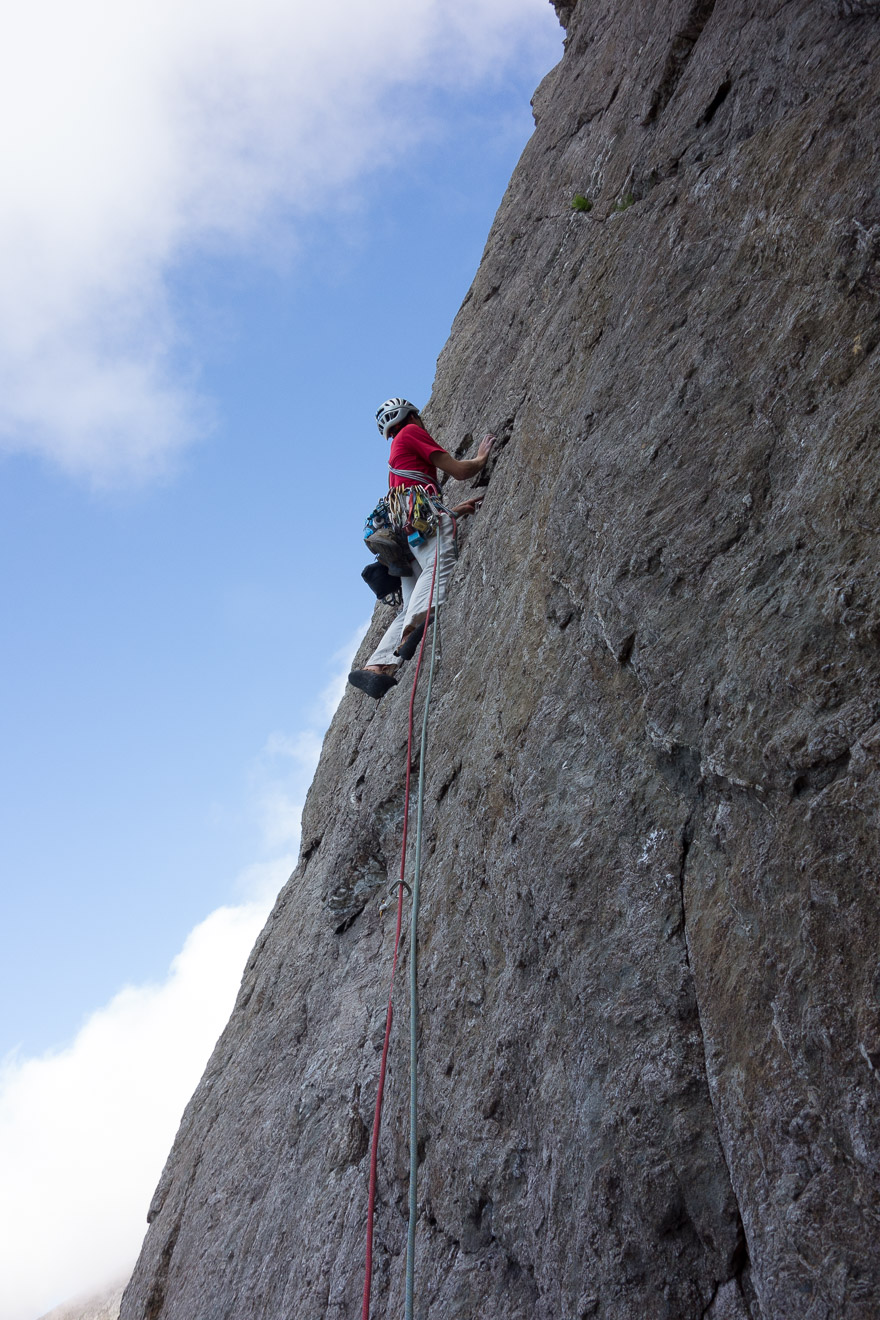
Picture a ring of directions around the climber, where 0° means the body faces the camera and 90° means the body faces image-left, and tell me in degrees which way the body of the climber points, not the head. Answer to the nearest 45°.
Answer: approximately 270°
